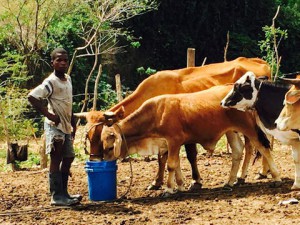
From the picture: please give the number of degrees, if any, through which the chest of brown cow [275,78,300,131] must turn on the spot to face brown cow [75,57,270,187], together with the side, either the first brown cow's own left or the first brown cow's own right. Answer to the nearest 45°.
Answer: approximately 45° to the first brown cow's own right

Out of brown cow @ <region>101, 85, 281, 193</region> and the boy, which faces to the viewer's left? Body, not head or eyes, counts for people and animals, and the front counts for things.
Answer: the brown cow

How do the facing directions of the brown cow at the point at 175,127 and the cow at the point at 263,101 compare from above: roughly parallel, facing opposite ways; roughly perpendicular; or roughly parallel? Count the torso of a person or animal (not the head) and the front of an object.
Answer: roughly parallel

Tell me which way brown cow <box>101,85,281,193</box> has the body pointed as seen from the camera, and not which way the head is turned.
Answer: to the viewer's left

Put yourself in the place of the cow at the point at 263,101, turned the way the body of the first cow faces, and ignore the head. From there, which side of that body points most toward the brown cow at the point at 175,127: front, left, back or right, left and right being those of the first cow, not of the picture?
front

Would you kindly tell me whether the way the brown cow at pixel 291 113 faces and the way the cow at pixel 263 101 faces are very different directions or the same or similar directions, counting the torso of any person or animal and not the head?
same or similar directions

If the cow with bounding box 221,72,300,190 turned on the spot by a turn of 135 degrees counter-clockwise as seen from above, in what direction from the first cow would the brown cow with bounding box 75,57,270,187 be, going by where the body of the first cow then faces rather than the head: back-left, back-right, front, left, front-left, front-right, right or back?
back

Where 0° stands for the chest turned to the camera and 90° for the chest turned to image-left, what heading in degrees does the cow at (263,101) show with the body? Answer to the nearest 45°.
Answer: approximately 90°

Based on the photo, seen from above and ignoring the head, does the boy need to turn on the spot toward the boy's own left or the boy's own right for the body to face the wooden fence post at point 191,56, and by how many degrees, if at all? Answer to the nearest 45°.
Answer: approximately 90° to the boy's own left

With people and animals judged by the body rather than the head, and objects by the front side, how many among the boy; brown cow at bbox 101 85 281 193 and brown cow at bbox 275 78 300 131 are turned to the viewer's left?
2

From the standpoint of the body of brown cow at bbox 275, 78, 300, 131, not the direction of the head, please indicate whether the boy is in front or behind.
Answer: in front

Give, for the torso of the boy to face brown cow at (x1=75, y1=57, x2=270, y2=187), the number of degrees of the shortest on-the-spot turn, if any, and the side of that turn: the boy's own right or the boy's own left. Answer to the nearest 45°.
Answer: approximately 90° to the boy's own left

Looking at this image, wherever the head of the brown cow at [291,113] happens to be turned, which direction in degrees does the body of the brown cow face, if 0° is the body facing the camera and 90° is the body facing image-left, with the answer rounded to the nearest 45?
approximately 90°

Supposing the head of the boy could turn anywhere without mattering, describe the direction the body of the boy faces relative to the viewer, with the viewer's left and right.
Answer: facing the viewer and to the right of the viewer
